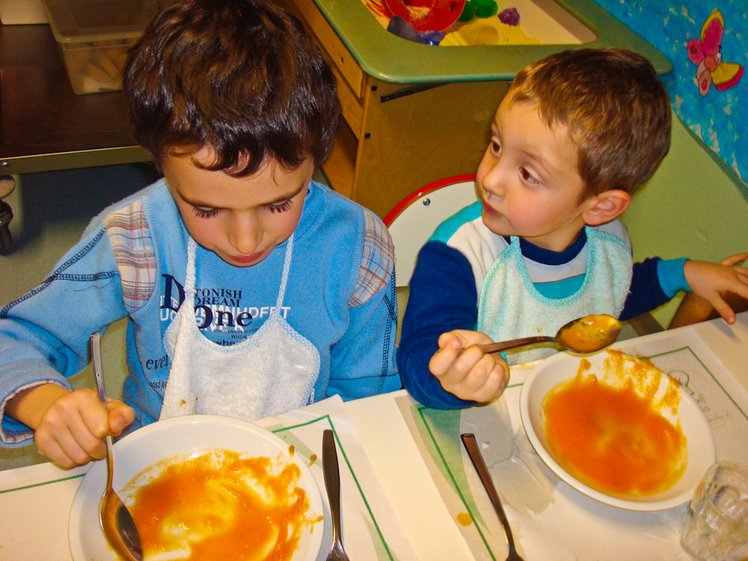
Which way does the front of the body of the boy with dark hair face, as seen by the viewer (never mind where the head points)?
toward the camera

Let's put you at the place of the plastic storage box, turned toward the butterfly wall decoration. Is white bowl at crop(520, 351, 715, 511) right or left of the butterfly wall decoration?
right

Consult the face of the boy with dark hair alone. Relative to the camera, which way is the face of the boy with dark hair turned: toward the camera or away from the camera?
toward the camera

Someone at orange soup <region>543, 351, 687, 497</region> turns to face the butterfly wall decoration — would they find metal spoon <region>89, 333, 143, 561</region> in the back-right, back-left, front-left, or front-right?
back-left

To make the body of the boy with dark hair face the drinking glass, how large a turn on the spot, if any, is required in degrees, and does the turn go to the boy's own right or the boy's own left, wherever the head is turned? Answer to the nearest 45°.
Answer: approximately 45° to the boy's own left

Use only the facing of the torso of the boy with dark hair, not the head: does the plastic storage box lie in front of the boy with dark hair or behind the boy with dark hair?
behind
